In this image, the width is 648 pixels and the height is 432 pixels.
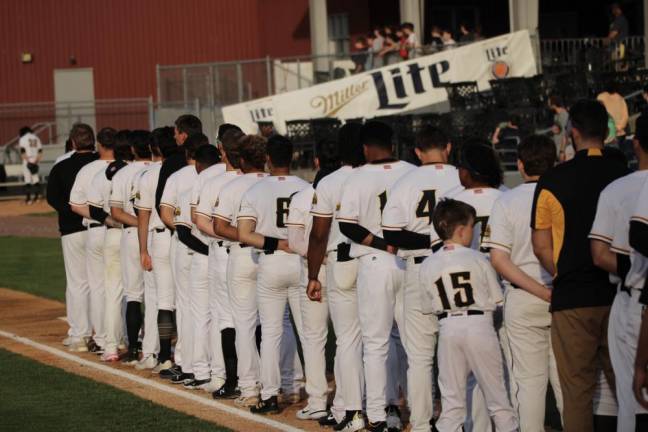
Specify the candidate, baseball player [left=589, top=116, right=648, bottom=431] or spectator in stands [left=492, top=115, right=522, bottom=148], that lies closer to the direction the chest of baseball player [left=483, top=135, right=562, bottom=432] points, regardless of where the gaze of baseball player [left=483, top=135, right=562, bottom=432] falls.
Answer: the spectator in stands

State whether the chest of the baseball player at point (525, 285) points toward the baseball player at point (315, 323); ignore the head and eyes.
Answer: no

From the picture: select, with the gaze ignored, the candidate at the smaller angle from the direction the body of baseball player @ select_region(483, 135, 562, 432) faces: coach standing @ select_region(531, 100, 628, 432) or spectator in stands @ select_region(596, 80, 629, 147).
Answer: the spectator in stands

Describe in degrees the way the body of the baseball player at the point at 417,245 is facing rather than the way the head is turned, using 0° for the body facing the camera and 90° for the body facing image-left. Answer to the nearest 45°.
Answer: approximately 180°

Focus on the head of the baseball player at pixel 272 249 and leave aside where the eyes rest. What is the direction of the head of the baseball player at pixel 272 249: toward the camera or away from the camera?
away from the camera

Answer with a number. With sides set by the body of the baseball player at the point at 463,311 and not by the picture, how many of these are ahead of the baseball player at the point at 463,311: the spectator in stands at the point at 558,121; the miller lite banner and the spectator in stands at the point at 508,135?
3

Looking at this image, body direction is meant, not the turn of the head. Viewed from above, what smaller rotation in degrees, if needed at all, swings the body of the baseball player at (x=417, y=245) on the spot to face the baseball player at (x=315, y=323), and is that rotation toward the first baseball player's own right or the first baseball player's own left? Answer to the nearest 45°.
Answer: approximately 45° to the first baseball player's own left

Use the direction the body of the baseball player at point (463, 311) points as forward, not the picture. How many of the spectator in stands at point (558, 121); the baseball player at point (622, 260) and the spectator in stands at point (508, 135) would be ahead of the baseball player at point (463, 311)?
2

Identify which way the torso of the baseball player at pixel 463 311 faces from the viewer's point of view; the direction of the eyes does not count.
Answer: away from the camera

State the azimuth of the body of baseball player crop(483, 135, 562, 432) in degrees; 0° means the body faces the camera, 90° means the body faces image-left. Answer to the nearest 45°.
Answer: approximately 135°
